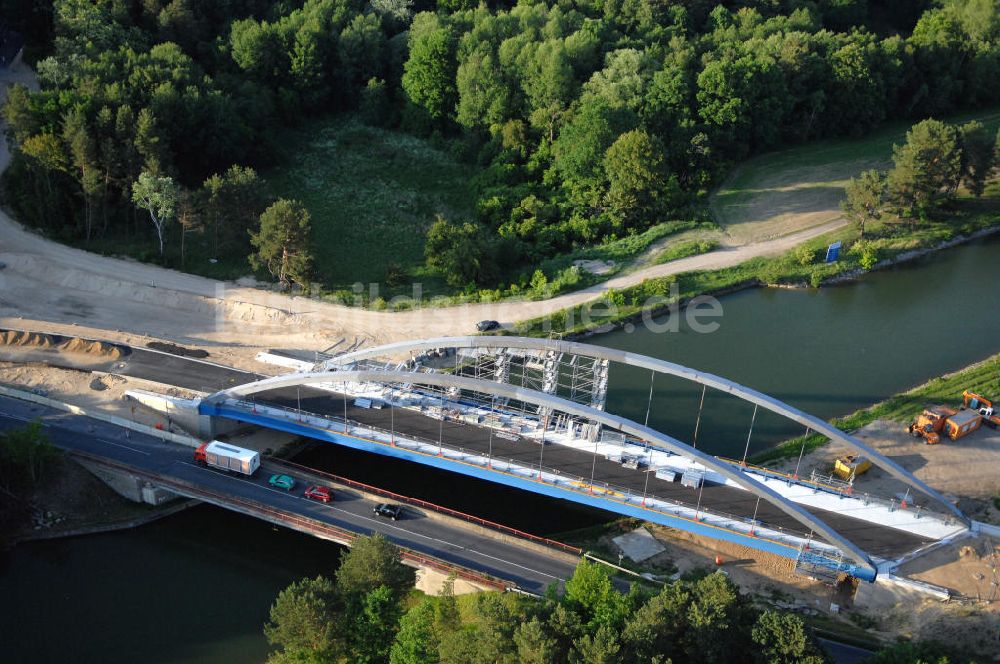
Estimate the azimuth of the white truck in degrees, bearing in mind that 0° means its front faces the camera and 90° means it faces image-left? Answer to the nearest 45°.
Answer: approximately 135°

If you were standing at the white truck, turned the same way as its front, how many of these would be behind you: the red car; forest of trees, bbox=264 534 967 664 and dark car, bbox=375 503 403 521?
3

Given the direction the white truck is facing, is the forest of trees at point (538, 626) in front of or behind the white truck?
behind

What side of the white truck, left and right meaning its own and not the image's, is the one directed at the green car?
back

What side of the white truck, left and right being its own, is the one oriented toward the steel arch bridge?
back

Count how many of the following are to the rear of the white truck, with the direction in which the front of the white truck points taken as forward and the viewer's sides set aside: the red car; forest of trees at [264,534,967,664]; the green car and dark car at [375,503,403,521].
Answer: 4

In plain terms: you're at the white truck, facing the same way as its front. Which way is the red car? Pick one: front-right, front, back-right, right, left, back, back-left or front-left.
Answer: back

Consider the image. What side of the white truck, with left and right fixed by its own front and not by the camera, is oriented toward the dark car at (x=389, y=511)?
back
